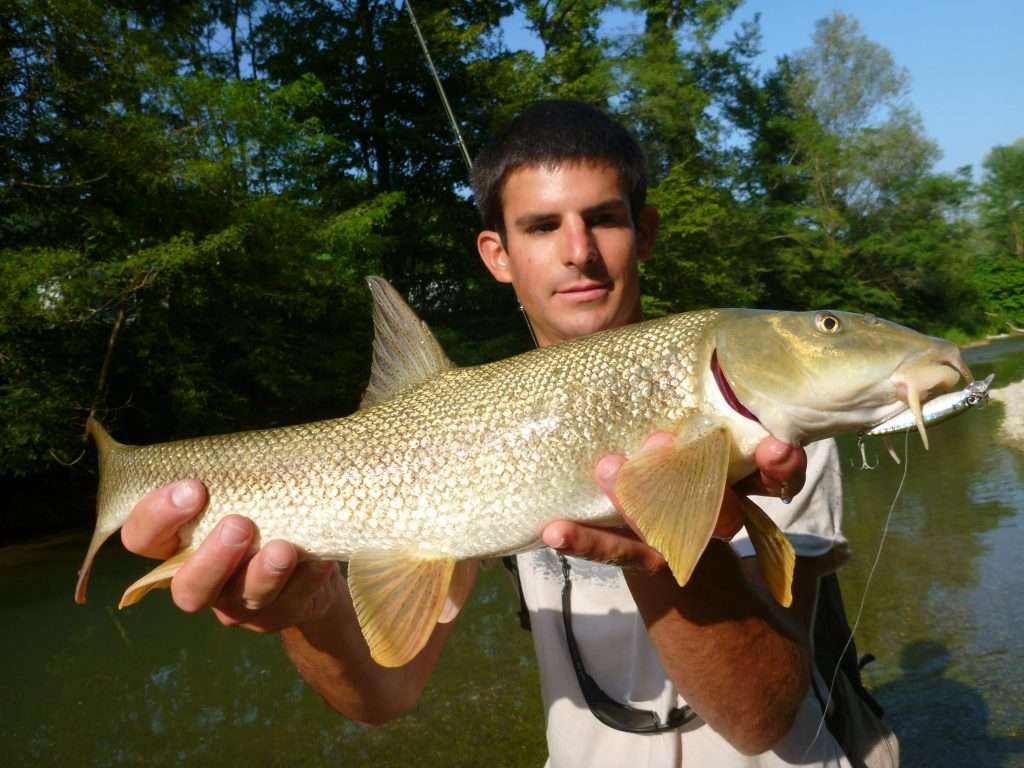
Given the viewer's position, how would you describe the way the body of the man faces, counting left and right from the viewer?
facing the viewer

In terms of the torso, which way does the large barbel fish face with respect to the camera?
to the viewer's right
